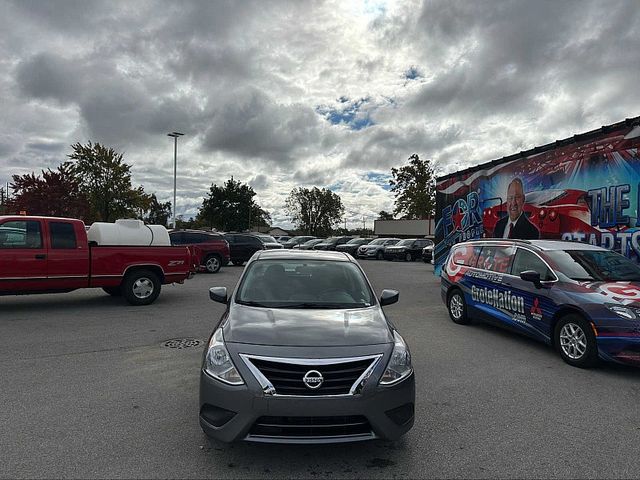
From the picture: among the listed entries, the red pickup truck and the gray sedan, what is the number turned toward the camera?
1

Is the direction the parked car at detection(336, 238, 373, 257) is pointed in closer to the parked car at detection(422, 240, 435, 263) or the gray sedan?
the gray sedan

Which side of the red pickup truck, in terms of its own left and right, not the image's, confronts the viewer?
left

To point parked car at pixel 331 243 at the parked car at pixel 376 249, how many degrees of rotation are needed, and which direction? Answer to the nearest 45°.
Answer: approximately 90° to its left

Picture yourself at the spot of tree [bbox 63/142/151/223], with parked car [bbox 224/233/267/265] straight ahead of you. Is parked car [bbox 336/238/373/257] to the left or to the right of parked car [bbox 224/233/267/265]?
left

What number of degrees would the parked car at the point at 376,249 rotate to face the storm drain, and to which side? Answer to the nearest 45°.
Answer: approximately 45° to its left
